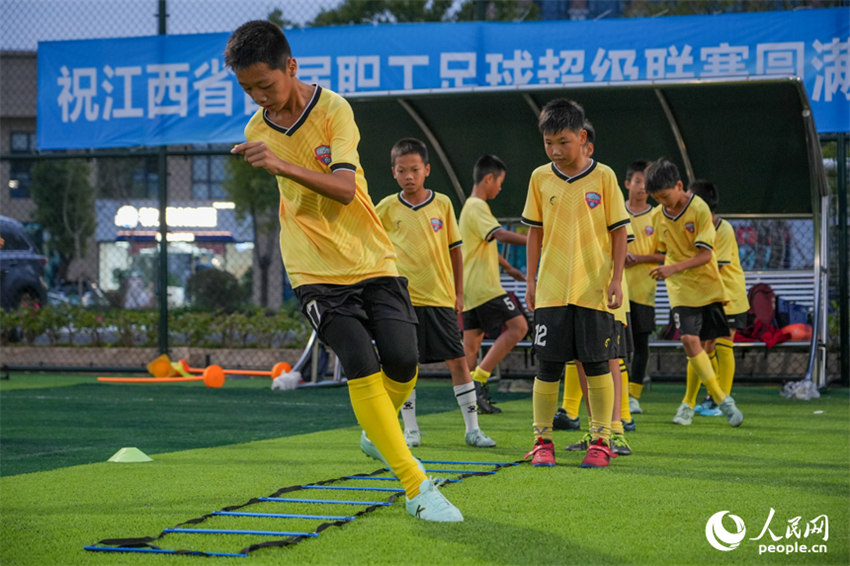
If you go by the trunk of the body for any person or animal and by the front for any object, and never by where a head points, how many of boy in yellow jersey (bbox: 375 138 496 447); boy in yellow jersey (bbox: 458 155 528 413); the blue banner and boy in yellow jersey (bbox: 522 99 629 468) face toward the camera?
3

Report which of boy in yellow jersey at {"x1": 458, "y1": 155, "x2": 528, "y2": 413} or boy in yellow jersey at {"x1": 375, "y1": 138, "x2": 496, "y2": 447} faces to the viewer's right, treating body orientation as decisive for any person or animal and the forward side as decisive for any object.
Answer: boy in yellow jersey at {"x1": 458, "y1": 155, "x2": 528, "y2": 413}

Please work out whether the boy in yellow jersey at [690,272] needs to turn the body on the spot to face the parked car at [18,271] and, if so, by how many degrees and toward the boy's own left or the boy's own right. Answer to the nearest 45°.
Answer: approximately 90° to the boy's own right

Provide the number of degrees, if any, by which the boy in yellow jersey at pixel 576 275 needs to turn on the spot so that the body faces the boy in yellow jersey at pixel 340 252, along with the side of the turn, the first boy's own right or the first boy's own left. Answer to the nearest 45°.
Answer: approximately 45° to the first boy's own right

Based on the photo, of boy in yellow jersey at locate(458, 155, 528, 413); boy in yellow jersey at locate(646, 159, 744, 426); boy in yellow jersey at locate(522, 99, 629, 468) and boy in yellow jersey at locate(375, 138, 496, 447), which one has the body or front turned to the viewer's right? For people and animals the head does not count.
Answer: boy in yellow jersey at locate(458, 155, 528, 413)

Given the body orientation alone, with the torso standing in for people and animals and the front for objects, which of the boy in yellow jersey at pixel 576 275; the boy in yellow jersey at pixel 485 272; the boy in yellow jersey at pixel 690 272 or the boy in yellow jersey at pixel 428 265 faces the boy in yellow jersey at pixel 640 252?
the boy in yellow jersey at pixel 485 272

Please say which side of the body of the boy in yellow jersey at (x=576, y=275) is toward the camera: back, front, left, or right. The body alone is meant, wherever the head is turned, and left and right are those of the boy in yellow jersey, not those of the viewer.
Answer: front

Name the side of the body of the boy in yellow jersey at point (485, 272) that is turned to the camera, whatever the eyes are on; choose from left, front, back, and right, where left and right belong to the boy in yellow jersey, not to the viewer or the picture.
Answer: right

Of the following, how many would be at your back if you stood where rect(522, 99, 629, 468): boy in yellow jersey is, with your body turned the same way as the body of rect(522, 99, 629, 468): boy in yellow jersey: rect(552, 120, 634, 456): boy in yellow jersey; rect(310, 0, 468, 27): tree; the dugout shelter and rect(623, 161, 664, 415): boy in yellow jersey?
4

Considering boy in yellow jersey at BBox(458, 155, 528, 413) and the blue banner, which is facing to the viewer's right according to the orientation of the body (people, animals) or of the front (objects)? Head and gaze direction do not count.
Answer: the boy in yellow jersey

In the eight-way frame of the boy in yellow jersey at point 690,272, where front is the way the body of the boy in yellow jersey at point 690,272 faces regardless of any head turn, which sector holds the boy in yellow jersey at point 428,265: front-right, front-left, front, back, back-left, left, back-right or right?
front
